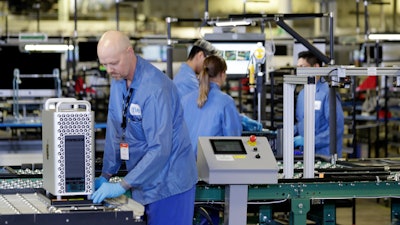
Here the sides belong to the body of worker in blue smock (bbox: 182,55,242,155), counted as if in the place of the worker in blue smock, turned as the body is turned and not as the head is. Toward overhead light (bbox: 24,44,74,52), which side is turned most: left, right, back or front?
left

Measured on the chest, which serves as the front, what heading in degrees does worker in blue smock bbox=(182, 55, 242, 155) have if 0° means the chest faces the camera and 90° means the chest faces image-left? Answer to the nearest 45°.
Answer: approximately 225°

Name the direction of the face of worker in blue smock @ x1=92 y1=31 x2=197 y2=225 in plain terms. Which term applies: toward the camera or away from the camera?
toward the camera

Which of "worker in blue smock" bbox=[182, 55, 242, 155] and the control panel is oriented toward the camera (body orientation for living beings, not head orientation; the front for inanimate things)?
the control panel

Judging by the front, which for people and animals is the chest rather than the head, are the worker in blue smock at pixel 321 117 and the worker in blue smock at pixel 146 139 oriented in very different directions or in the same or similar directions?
same or similar directions

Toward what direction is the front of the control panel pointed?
toward the camera

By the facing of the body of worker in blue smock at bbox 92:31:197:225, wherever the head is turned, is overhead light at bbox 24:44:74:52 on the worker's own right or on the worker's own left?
on the worker's own right

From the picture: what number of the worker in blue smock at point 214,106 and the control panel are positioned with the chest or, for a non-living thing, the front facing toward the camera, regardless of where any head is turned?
1

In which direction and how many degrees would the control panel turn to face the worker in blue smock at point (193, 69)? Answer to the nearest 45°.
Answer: approximately 180°

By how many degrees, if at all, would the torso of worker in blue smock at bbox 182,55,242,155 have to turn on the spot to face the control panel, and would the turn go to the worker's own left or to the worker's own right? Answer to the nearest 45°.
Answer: approximately 135° to the worker's own right
